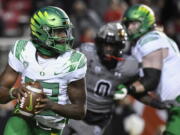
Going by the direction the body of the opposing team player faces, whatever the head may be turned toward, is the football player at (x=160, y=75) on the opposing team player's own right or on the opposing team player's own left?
on the opposing team player's own left

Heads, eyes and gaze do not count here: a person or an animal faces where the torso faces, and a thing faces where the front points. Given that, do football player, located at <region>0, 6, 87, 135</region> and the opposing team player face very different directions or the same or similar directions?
same or similar directions

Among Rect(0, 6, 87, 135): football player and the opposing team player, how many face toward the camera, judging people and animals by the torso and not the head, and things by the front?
2

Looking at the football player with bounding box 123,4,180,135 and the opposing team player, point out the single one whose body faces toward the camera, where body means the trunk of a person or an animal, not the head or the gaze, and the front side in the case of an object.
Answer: the opposing team player

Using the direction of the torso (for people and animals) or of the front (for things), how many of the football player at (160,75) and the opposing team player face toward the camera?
1

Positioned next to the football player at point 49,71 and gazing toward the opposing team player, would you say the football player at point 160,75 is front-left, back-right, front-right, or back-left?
front-right

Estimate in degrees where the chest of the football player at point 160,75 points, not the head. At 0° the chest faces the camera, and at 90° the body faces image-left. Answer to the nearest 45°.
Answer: approximately 90°

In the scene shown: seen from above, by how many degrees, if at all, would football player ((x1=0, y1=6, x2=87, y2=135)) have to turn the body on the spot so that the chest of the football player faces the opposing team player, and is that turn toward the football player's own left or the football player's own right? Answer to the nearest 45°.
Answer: approximately 135° to the football player's own left

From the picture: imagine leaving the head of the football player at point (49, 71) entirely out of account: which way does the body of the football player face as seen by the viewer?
toward the camera

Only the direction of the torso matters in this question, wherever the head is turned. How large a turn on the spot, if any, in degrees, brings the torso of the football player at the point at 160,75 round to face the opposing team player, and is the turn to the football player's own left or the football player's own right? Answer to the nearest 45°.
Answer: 0° — they already face them

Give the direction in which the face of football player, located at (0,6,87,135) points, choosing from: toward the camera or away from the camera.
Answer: toward the camera

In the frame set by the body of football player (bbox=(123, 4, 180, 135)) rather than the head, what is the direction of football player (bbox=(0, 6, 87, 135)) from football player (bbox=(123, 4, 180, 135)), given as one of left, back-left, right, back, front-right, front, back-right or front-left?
front-left
